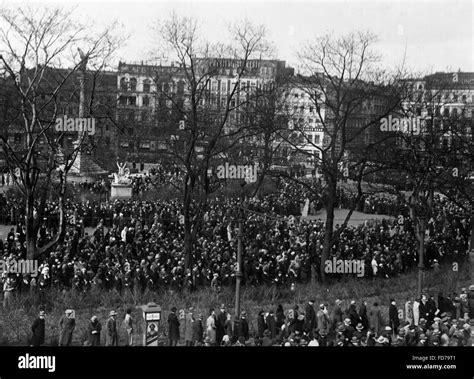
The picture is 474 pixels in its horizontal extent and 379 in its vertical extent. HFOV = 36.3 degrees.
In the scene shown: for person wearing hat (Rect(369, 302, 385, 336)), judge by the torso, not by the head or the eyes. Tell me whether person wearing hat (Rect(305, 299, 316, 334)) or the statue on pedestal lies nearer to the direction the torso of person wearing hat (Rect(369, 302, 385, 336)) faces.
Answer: the statue on pedestal

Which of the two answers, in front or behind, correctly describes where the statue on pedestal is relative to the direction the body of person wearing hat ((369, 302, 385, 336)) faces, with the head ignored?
in front

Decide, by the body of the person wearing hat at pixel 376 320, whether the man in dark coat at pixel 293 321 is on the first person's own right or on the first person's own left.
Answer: on the first person's own left

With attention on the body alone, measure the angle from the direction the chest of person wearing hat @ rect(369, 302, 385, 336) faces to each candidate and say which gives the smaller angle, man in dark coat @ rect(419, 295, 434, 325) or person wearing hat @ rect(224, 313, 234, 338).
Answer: the man in dark coat

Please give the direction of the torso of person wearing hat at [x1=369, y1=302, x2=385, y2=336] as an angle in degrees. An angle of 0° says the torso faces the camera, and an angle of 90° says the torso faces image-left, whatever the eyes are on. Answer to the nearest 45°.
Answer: approximately 180°

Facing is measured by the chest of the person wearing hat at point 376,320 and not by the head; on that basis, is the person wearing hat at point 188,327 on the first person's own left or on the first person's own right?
on the first person's own left

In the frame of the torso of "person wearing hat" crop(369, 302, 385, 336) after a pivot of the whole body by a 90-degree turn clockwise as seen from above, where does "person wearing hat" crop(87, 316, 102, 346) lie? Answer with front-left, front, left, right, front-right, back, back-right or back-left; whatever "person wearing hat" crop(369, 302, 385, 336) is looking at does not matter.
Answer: back-right

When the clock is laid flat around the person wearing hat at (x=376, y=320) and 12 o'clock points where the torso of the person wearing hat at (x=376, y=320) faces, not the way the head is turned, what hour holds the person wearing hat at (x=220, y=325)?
the person wearing hat at (x=220, y=325) is roughly at 8 o'clock from the person wearing hat at (x=376, y=320).

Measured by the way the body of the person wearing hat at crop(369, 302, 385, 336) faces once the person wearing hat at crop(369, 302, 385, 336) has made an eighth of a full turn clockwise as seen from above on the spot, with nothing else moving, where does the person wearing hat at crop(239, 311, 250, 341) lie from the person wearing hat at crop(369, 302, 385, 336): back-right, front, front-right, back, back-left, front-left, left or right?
back

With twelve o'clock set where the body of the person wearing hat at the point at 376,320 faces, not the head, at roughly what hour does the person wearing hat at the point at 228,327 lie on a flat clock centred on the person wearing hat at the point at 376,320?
the person wearing hat at the point at 228,327 is roughly at 8 o'clock from the person wearing hat at the point at 376,320.

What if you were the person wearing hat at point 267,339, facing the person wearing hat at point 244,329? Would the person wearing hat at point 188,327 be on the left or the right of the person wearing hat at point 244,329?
left

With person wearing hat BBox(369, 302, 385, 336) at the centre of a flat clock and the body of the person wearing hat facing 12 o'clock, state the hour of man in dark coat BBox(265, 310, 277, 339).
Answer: The man in dark coat is roughly at 8 o'clock from the person wearing hat.

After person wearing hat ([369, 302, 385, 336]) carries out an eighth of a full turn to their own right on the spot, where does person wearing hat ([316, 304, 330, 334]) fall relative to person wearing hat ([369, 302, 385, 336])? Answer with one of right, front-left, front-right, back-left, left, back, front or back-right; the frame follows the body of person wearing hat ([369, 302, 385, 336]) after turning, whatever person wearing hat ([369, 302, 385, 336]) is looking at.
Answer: back
